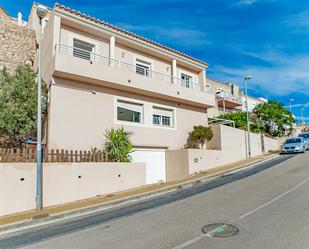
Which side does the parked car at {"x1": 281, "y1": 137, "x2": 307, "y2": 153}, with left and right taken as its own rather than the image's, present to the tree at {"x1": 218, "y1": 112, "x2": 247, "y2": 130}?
front

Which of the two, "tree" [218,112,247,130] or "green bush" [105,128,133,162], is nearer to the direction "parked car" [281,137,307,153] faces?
the green bush

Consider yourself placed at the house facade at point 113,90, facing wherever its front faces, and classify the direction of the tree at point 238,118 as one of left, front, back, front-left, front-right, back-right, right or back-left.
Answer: left

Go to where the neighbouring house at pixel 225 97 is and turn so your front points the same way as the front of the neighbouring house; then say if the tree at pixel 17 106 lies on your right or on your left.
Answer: on your right

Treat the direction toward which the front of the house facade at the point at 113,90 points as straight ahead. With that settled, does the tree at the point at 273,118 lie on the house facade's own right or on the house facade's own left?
on the house facade's own left

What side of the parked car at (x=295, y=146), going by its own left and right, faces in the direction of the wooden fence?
front

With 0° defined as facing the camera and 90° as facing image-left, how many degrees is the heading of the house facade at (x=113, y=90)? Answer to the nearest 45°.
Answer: approximately 315°

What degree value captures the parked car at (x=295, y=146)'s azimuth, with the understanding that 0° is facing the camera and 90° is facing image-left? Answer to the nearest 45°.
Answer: approximately 45°

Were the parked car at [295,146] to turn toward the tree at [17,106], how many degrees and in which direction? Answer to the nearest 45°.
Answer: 0° — it already faces it

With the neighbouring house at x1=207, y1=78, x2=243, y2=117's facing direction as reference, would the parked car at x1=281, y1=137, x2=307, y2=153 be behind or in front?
in front

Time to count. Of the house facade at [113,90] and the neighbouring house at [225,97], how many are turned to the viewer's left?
0

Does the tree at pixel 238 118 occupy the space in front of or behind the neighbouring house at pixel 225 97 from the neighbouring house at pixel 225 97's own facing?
in front

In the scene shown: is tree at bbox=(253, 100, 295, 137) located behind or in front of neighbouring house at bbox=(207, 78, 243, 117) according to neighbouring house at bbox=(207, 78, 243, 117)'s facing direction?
in front

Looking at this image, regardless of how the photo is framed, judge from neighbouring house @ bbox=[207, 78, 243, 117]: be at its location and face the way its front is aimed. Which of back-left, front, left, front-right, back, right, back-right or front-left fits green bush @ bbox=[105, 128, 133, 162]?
front-right
